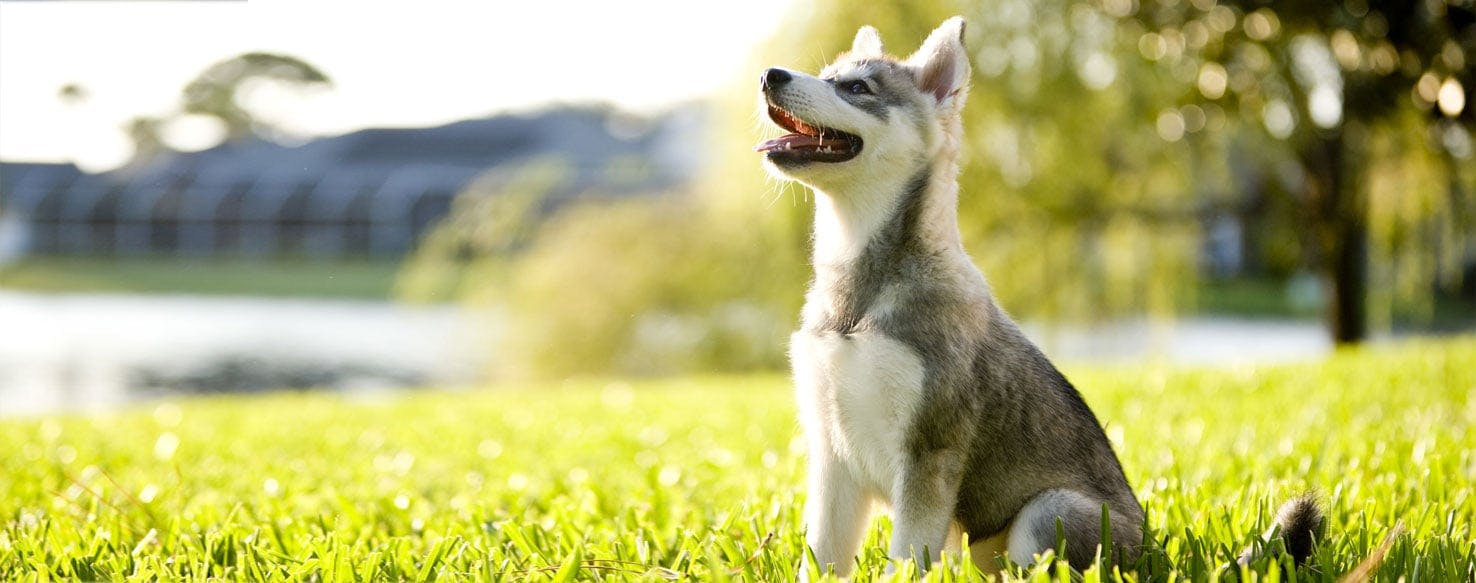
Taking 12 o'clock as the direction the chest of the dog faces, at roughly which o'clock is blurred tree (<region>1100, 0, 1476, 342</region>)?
The blurred tree is roughly at 5 o'clock from the dog.

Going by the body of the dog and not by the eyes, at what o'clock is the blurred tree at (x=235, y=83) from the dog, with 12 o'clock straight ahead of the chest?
The blurred tree is roughly at 3 o'clock from the dog.

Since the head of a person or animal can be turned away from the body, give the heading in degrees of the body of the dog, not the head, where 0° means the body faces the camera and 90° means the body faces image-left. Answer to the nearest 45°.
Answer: approximately 45°
